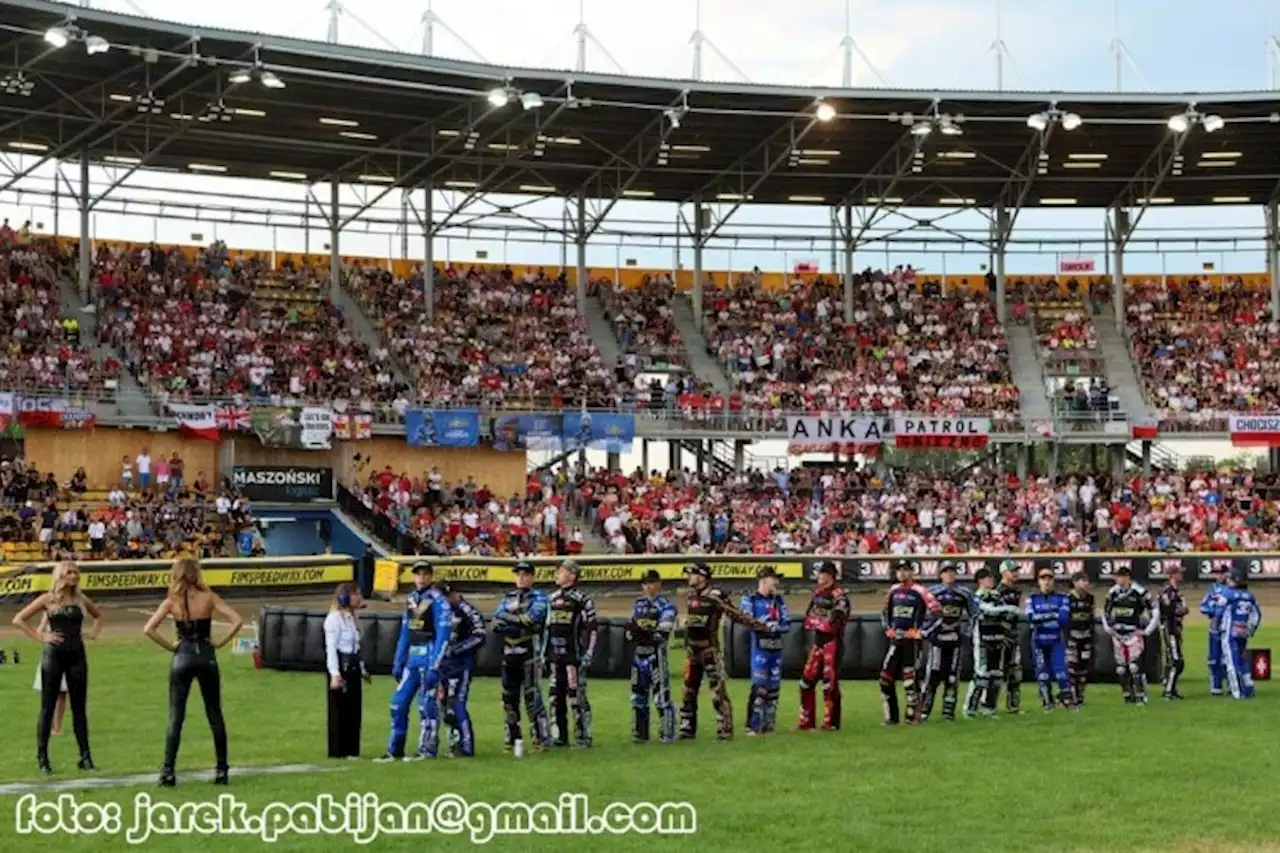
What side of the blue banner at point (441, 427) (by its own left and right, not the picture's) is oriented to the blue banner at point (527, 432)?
left

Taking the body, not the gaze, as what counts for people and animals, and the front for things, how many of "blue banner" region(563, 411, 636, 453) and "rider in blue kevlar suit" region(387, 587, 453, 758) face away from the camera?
0

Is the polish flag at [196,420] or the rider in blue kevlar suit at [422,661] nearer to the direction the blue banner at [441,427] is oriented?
the rider in blue kevlar suit

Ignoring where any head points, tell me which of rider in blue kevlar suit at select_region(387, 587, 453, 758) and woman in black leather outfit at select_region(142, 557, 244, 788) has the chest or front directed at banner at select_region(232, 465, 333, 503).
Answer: the woman in black leather outfit

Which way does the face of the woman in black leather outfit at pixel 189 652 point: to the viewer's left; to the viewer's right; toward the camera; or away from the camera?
away from the camera

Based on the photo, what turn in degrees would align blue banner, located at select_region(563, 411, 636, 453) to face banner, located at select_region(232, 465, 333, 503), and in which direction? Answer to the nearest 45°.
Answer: approximately 45° to its right

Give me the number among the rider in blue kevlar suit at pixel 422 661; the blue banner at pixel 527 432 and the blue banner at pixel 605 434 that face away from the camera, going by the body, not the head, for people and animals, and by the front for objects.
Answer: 0

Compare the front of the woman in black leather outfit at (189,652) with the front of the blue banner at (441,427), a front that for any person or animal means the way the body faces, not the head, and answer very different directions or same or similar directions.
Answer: very different directions

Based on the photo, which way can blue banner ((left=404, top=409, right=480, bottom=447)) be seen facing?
toward the camera

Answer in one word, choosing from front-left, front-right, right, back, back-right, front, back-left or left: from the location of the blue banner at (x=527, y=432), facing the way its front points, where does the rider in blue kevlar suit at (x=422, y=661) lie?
front

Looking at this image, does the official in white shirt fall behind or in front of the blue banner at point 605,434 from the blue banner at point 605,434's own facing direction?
in front

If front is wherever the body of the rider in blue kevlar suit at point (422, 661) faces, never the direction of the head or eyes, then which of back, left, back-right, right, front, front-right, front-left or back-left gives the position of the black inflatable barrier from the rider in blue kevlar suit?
back

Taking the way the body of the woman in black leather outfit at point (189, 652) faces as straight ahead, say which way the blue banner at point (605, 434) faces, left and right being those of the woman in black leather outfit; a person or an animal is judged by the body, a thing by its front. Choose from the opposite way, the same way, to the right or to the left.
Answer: the opposite way

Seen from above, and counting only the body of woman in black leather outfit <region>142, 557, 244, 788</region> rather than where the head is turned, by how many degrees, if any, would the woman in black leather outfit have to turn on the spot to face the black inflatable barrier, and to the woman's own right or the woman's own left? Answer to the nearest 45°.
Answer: approximately 45° to the woman's own right

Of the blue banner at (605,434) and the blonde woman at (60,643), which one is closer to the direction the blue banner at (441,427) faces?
the blonde woman

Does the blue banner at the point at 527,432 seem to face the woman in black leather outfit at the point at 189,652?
yes

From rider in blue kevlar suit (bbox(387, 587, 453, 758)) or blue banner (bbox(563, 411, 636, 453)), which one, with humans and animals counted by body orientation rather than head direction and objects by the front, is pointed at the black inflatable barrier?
the blue banner

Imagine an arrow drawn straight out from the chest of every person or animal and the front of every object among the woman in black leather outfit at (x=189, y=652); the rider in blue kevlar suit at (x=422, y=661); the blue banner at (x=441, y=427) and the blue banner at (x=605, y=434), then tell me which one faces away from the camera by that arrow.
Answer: the woman in black leather outfit

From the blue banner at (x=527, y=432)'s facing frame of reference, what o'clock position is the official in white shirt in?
The official in white shirt is roughly at 12 o'clock from the blue banner.

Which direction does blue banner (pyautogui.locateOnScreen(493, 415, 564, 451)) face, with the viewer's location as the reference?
facing the viewer
